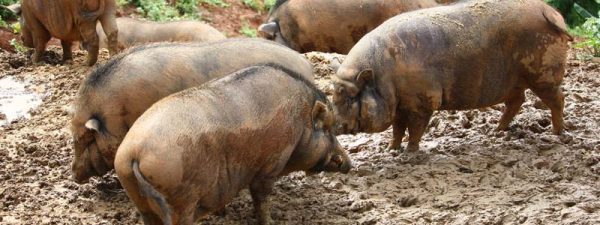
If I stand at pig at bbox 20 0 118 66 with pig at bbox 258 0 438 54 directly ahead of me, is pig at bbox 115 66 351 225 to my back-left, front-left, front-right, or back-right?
front-right

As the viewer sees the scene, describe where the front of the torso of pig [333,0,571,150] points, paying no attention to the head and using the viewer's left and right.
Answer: facing to the left of the viewer

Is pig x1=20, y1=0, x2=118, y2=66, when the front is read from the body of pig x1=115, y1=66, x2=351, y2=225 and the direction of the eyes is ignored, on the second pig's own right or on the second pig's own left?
on the second pig's own left

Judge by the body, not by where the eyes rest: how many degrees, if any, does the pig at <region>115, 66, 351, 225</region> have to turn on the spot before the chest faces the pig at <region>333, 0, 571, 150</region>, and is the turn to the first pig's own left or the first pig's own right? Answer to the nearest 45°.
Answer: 0° — it already faces it

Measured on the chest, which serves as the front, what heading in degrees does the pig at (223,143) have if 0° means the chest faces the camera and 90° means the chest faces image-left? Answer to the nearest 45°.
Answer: approximately 225°

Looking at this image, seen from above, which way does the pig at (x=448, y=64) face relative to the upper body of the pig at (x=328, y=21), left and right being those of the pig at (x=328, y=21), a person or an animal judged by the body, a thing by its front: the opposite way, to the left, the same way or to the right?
the same way

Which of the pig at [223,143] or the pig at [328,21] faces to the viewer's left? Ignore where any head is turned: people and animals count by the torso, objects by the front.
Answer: the pig at [328,21]

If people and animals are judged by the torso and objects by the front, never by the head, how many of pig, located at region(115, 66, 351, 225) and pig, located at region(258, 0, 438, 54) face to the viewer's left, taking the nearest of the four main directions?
1

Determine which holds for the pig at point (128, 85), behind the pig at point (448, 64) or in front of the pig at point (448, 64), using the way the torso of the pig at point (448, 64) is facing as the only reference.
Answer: in front

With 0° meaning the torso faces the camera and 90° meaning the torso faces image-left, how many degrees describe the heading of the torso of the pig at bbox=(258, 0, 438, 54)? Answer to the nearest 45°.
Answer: approximately 90°

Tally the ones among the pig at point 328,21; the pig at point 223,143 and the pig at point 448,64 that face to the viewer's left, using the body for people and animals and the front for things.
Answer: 2

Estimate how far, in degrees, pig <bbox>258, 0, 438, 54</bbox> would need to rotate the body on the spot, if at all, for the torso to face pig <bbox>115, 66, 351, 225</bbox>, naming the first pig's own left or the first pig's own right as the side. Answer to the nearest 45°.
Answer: approximately 90° to the first pig's own left

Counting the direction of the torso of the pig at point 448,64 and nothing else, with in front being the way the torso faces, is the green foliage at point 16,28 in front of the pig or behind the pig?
in front
